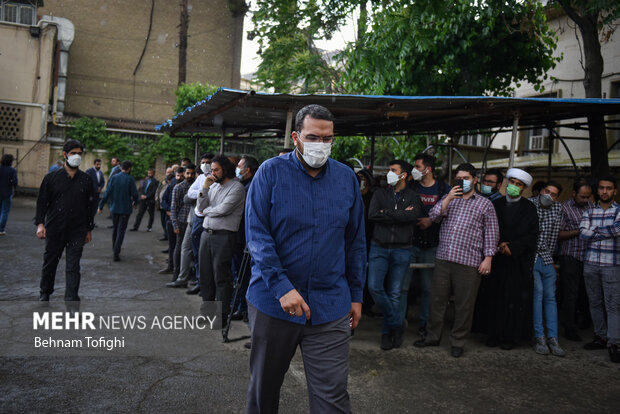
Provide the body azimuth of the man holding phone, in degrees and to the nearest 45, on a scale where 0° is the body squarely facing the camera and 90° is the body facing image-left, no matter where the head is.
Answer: approximately 45°

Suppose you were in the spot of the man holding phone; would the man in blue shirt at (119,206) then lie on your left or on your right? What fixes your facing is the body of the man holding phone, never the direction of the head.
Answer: on your right

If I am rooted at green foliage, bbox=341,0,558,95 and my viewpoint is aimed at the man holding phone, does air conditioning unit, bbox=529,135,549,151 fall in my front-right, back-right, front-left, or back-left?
back-left

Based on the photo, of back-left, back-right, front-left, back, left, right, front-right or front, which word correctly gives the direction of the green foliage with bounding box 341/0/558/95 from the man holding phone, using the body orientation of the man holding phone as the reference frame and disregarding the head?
back-right

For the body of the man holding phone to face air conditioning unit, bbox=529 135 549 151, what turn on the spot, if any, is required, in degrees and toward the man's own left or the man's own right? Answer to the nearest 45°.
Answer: approximately 135° to the man's own right

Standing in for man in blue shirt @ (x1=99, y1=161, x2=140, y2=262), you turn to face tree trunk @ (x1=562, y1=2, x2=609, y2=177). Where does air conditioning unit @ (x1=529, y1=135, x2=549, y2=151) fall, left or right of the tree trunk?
left

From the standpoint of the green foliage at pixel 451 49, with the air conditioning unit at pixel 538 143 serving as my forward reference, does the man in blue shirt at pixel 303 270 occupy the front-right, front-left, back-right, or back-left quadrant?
back-right

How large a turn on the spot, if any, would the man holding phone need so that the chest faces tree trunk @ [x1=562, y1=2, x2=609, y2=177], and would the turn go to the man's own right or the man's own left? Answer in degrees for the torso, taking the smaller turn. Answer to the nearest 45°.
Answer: approximately 180°
